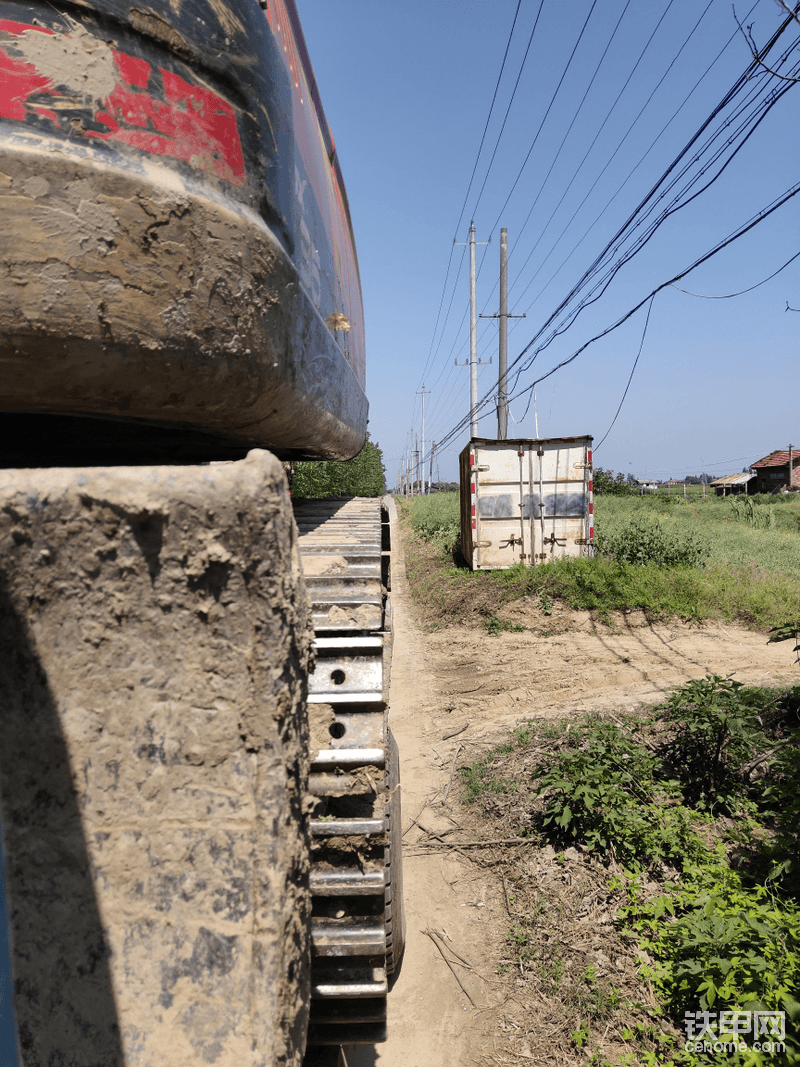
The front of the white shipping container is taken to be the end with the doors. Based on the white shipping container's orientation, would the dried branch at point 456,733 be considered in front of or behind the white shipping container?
in front

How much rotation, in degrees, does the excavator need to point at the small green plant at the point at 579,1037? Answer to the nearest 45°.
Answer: approximately 135° to its right

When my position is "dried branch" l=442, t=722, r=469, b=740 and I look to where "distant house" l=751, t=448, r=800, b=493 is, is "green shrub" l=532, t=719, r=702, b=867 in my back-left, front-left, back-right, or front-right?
back-right

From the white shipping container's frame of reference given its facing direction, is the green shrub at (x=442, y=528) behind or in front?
behind

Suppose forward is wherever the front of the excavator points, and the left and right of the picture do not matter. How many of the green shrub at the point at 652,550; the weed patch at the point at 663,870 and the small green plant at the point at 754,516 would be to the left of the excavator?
0

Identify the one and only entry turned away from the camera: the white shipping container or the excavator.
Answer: the excavator

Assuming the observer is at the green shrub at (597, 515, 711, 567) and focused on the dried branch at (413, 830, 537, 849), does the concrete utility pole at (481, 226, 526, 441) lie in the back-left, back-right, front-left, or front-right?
back-right

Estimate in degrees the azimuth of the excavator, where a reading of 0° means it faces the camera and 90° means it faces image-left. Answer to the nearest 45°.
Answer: approximately 180°

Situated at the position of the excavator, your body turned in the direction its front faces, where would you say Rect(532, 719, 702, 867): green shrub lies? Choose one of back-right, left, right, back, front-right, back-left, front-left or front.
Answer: front-right

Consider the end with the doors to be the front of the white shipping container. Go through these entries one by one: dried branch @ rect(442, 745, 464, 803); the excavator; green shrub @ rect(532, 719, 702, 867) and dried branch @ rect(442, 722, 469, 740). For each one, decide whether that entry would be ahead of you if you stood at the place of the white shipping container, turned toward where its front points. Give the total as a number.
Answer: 4

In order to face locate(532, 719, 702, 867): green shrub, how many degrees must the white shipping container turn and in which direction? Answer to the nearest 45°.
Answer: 0° — it already faces it
